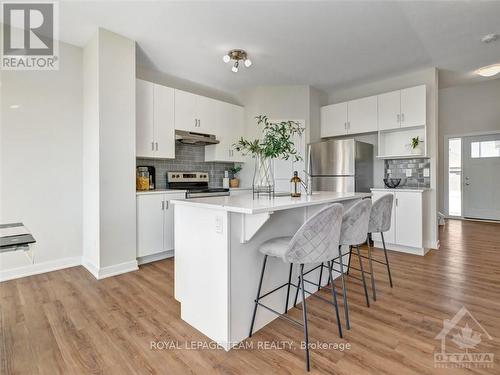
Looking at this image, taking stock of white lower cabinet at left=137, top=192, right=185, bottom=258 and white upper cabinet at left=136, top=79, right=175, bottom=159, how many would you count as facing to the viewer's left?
0

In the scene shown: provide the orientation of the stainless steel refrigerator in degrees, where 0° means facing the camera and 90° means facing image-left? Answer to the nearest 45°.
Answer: approximately 45°

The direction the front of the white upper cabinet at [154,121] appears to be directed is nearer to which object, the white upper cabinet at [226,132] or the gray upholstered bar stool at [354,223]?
the gray upholstered bar stool

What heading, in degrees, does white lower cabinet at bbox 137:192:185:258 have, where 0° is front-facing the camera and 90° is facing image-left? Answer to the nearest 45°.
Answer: approximately 315°

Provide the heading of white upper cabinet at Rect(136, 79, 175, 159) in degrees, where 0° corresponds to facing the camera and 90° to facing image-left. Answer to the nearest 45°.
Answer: approximately 315°

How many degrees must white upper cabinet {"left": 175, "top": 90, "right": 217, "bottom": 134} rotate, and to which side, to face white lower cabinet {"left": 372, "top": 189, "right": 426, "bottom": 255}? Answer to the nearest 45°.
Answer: approximately 45° to its left

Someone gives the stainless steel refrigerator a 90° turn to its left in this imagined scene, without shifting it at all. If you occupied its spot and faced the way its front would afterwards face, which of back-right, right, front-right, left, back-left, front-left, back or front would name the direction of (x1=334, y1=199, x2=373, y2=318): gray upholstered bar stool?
front-right

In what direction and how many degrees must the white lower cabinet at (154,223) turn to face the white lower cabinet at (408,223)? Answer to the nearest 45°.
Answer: approximately 45° to its left
